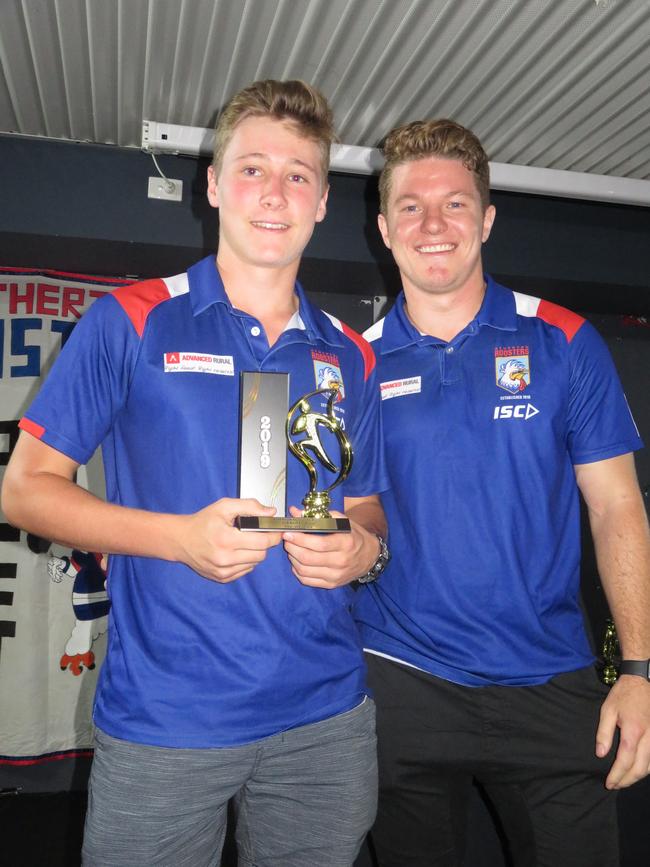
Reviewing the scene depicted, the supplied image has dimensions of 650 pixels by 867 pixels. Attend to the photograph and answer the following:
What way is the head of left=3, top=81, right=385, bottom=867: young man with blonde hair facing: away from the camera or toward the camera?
toward the camera

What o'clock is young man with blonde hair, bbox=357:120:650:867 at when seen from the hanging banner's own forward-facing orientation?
The young man with blonde hair is roughly at 11 o'clock from the hanging banner.

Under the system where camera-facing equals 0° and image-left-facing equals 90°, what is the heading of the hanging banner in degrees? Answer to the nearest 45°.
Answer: approximately 0°

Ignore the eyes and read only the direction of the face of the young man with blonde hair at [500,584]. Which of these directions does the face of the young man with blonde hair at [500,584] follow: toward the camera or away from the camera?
toward the camera

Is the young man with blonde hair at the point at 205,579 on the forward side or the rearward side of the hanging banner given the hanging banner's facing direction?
on the forward side

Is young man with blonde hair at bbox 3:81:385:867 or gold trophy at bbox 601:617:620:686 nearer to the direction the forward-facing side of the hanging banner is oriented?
the young man with blonde hair

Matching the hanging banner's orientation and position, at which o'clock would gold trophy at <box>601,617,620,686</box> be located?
The gold trophy is roughly at 10 o'clock from the hanging banner.

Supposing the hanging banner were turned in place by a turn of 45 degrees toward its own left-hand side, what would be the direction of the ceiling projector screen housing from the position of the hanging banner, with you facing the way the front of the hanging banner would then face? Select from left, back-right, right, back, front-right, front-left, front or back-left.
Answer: front
